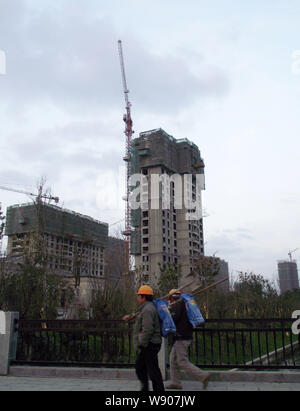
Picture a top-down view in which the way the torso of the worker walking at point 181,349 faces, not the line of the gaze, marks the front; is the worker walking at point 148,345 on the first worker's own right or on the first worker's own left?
on the first worker's own left

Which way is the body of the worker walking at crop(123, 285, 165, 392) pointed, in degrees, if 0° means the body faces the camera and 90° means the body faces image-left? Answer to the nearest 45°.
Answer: approximately 90°

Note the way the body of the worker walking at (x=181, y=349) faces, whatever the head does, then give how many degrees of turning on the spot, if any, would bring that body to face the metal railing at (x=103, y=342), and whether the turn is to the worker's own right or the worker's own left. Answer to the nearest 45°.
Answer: approximately 45° to the worker's own right

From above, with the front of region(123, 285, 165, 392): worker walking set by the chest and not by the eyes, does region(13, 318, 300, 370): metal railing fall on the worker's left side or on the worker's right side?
on the worker's right side

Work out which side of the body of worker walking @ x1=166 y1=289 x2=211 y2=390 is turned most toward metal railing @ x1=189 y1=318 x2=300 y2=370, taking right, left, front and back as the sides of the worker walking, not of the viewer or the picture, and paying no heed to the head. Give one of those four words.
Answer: right

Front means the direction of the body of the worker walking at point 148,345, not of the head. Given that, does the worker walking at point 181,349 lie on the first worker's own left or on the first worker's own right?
on the first worker's own right

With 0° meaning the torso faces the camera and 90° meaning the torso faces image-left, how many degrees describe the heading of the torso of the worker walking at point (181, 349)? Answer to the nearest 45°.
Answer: approximately 90°

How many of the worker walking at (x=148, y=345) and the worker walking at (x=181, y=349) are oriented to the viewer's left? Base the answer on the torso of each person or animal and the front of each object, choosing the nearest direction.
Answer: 2

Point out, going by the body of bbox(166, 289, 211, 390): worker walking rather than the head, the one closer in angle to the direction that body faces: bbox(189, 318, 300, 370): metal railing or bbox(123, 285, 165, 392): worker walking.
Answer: the worker walking

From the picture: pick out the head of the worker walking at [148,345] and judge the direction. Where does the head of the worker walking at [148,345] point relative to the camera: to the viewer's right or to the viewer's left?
to the viewer's left
